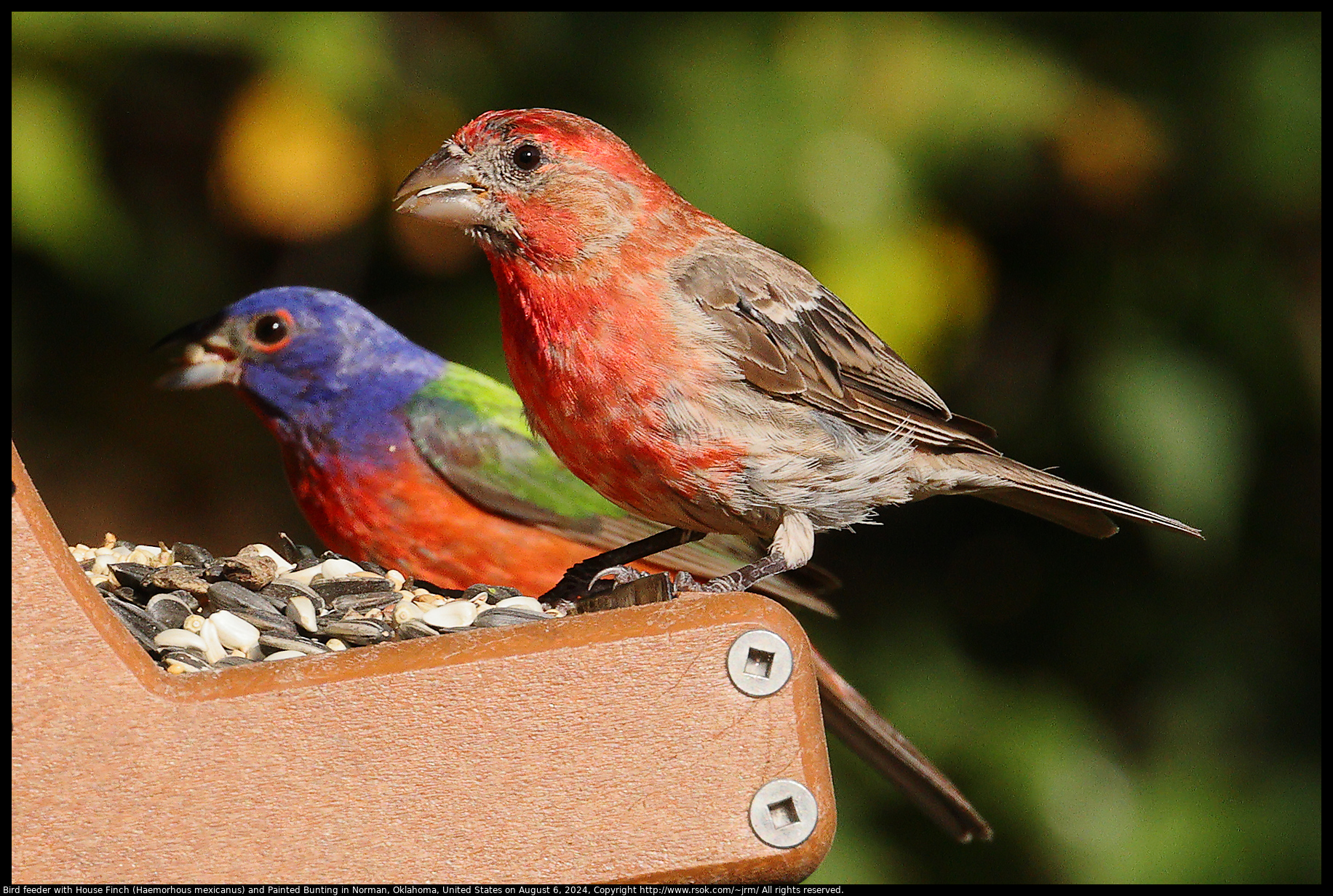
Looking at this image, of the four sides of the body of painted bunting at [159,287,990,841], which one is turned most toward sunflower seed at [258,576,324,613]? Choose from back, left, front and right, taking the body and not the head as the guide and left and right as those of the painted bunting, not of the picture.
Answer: left

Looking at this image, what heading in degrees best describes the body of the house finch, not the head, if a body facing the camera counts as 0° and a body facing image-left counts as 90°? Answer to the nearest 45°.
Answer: approximately 90°

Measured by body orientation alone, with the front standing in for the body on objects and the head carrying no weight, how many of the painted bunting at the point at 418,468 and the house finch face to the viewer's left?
2

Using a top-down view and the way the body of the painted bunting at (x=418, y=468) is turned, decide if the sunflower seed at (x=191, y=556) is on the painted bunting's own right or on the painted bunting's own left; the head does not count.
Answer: on the painted bunting's own left

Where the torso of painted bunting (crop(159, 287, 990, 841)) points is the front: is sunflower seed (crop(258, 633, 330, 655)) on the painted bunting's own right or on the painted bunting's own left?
on the painted bunting's own left

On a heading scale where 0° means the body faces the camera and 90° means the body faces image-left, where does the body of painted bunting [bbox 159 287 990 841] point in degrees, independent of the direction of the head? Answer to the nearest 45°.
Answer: approximately 90°

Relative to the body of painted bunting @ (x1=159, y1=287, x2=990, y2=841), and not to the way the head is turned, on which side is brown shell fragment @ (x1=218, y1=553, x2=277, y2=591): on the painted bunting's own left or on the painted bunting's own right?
on the painted bunting's own left

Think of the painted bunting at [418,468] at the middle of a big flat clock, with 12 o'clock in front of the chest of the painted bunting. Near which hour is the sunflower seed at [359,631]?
The sunflower seed is roughly at 9 o'clock from the painted bunting.
